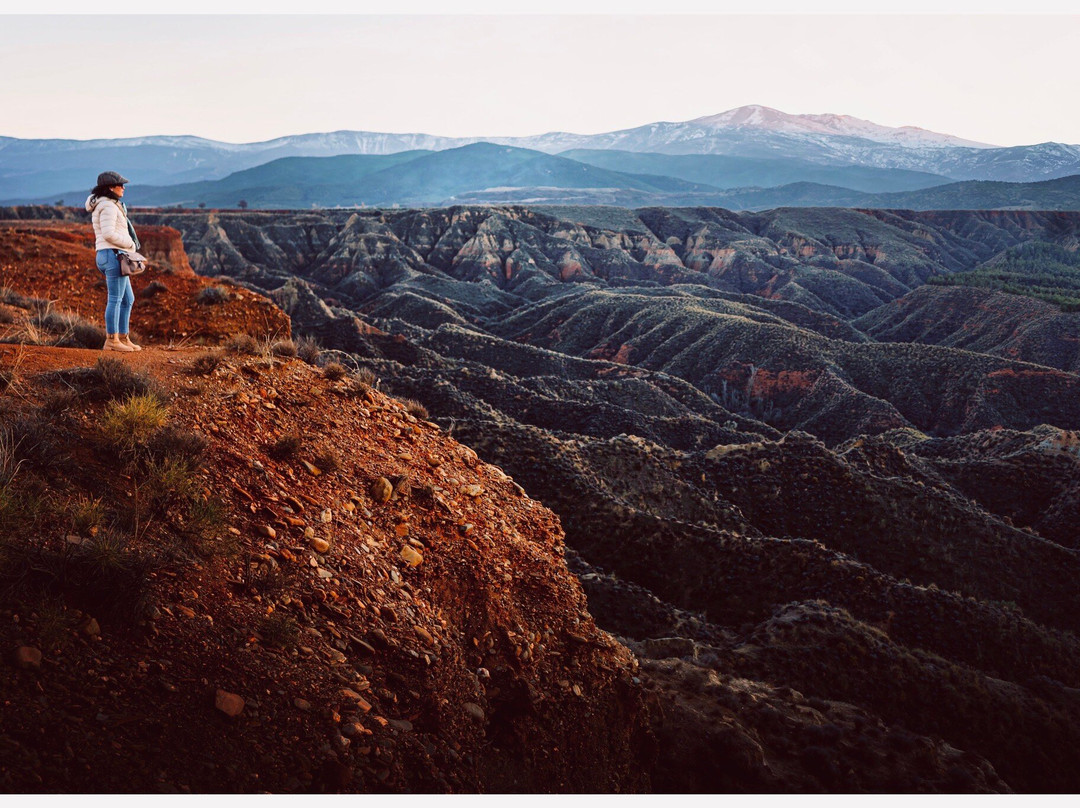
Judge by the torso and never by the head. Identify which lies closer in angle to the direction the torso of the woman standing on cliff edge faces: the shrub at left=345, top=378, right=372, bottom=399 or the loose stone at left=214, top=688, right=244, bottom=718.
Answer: the shrub

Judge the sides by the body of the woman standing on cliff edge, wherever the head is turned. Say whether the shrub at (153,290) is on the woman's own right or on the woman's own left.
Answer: on the woman's own left

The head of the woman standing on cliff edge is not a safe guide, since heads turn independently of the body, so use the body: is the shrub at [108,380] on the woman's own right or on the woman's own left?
on the woman's own right

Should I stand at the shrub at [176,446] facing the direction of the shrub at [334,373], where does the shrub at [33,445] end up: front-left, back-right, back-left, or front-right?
back-left

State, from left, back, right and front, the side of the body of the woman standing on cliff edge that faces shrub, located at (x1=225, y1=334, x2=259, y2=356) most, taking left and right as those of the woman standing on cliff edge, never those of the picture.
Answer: front

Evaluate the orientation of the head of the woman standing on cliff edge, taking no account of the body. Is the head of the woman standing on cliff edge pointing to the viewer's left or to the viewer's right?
to the viewer's right

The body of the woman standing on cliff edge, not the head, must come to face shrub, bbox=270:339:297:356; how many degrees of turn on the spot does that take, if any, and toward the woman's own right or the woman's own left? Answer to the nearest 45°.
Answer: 0° — they already face it

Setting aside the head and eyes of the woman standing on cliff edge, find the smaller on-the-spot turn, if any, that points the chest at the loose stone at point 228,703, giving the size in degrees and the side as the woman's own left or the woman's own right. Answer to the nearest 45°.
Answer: approximately 90° to the woman's own right

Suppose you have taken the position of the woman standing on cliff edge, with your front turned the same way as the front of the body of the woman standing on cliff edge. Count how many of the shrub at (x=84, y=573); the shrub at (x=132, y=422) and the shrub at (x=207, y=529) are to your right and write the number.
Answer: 3

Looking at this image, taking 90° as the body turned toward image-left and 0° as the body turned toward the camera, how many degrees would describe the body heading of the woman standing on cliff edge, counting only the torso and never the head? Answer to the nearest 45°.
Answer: approximately 270°
